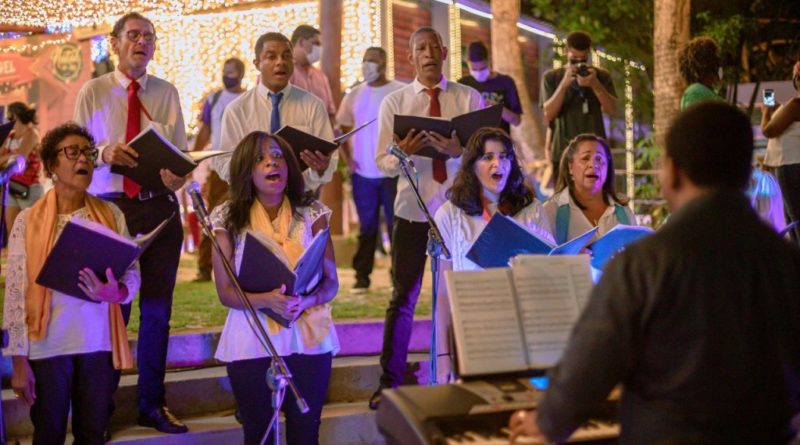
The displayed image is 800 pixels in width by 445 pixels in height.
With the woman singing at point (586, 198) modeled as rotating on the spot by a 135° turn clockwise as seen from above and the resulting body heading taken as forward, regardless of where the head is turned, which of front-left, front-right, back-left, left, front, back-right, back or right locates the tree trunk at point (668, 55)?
front-right

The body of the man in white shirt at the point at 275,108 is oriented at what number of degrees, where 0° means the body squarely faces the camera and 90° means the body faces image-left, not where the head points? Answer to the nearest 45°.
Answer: approximately 0°

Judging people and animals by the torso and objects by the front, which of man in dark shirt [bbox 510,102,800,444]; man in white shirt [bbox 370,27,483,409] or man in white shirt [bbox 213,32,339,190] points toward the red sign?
the man in dark shirt

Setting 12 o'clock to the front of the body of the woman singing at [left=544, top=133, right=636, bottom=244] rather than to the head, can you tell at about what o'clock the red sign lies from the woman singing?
The red sign is roughly at 4 o'clock from the woman singing.

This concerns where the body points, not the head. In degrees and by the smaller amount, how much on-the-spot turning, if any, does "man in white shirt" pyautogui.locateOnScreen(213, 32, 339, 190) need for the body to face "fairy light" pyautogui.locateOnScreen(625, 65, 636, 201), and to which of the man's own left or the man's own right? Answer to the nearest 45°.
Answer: approximately 135° to the man's own left

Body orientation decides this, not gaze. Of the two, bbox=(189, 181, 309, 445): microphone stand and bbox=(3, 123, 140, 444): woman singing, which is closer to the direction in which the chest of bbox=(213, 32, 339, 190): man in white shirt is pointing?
the microphone stand

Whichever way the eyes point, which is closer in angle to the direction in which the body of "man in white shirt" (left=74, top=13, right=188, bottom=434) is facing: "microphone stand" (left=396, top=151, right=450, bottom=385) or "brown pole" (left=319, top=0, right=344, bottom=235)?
the microphone stand

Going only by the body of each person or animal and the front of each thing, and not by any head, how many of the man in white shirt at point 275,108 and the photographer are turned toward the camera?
2

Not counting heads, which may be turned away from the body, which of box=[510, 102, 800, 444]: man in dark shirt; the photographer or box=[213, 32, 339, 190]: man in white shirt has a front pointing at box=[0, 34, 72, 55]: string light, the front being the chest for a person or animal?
the man in dark shirt

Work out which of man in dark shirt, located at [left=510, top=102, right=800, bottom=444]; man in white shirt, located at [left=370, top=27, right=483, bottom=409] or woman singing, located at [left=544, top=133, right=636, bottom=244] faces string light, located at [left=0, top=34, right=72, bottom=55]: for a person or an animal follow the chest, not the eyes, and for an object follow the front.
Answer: the man in dark shirt

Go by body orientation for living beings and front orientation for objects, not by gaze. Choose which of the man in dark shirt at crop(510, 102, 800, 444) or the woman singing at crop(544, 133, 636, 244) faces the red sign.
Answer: the man in dark shirt

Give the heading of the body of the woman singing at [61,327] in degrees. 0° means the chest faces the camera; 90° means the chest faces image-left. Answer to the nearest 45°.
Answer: approximately 315°
